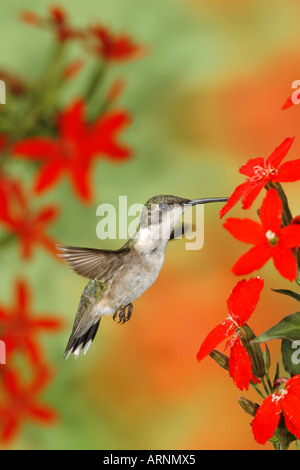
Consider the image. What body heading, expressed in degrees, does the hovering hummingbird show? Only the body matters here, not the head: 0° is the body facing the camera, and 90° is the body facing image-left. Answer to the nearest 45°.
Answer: approximately 270°
